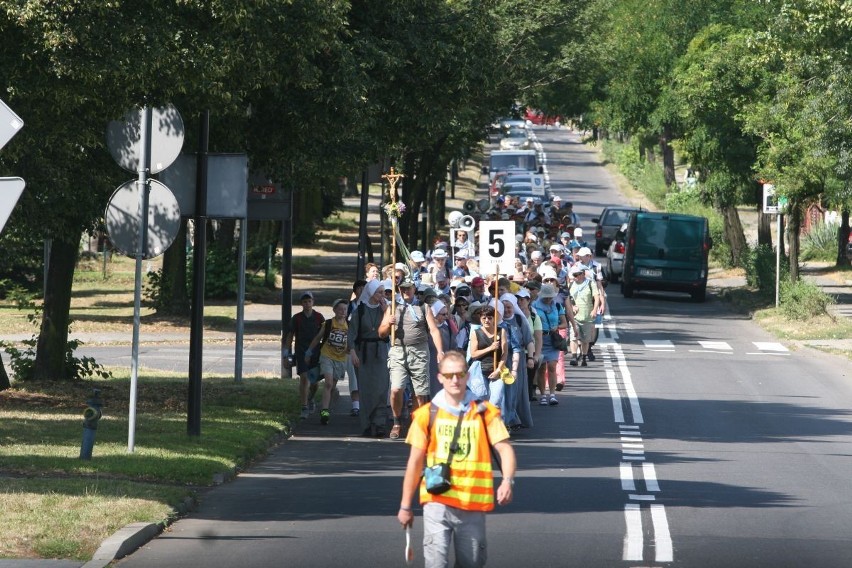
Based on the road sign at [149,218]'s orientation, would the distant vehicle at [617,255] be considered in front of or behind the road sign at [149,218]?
in front

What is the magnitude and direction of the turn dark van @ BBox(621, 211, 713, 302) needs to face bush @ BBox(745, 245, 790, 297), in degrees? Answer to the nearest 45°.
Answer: approximately 90° to its right

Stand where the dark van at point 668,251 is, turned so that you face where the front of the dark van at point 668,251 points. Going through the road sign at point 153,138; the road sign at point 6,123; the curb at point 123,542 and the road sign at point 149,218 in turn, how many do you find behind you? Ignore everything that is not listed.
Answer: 4

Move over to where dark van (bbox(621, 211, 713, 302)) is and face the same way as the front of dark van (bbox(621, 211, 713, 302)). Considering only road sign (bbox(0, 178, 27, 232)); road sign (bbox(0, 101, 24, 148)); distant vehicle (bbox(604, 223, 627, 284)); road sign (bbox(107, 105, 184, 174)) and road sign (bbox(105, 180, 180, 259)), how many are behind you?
4

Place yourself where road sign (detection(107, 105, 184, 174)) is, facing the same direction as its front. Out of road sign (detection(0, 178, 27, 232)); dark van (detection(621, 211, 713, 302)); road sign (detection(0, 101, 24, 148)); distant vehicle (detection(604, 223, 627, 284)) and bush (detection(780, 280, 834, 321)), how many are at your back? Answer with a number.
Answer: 2

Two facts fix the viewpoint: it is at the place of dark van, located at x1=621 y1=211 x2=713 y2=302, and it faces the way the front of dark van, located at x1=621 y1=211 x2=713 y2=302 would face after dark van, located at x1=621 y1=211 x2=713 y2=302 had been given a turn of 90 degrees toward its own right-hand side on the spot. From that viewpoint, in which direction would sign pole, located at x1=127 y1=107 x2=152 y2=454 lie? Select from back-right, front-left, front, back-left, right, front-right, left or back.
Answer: right

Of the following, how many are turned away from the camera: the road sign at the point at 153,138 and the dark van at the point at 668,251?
2

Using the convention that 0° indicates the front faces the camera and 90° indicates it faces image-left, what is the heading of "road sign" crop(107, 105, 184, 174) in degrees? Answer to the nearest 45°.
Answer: approximately 180°

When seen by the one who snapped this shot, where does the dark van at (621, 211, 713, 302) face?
facing away from the viewer

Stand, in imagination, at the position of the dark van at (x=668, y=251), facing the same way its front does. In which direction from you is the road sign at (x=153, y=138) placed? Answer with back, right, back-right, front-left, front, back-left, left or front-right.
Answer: back

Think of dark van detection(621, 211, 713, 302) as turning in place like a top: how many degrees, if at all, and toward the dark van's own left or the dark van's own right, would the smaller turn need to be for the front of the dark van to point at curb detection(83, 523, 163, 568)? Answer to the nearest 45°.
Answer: approximately 180°

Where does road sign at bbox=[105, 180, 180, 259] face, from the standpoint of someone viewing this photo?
facing away from the viewer

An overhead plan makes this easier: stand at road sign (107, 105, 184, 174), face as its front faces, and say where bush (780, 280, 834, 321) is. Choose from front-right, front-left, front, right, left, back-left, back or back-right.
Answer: front-right
